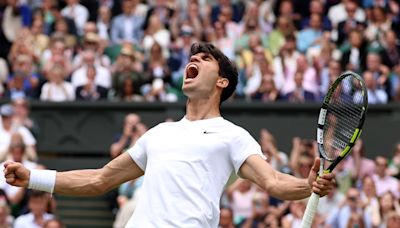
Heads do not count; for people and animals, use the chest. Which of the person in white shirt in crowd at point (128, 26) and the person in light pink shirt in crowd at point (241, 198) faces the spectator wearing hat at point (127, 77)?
the person in white shirt in crowd at point (128, 26)

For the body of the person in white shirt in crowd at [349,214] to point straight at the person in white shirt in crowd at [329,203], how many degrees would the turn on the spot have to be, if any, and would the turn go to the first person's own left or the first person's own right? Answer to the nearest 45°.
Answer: approximately 135° to the first person's own right

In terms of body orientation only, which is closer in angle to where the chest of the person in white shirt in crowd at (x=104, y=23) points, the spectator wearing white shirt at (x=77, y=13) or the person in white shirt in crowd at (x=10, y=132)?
the person in white shirt in crowd

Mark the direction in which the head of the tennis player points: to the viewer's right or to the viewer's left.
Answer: to the viewer's left

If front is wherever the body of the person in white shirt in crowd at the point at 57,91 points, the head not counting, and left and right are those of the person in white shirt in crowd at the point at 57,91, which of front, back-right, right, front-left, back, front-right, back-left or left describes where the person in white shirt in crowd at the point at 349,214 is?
front-left

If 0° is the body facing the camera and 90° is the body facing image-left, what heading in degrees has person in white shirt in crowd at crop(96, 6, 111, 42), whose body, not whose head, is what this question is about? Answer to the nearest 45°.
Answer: approximately 0°

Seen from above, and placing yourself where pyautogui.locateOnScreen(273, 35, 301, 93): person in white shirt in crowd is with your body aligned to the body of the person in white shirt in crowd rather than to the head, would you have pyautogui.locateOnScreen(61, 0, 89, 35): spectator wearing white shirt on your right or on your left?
on your right
